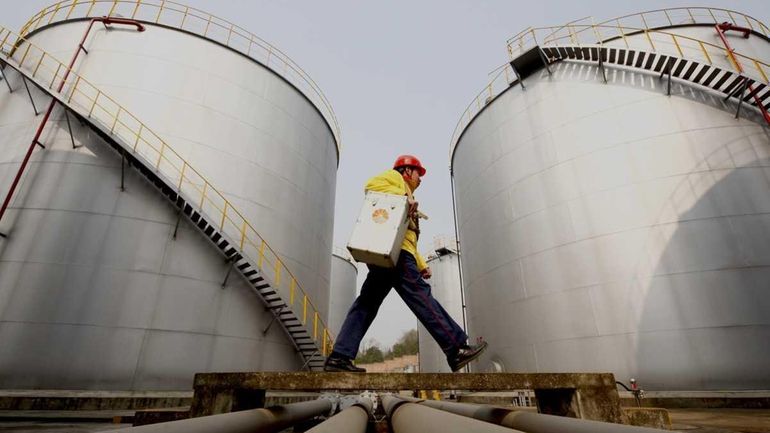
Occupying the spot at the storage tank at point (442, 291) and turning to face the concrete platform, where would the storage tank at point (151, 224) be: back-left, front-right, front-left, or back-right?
front-right

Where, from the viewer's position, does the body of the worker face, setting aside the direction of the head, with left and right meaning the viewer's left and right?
facing to the right of the viewer

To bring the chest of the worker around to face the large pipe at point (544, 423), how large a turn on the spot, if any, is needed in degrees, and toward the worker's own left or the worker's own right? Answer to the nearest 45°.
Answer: approximately 45° to the worker's own right

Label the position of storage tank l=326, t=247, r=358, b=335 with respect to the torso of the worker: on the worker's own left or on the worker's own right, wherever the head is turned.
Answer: on the worker's own left

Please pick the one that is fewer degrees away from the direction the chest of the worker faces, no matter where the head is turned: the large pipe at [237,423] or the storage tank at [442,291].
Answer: the storage tank

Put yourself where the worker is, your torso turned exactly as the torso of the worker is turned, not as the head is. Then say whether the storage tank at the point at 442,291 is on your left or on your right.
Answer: on your left

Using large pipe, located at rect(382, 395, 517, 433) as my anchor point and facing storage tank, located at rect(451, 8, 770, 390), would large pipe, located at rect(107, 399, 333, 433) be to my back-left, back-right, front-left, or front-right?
back-left

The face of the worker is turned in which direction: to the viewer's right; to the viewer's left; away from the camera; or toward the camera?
to the viewer's right

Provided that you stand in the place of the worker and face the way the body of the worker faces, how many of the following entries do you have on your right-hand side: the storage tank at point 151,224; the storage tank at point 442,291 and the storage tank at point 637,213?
0

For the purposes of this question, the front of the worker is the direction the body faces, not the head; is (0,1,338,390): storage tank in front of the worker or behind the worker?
behind
